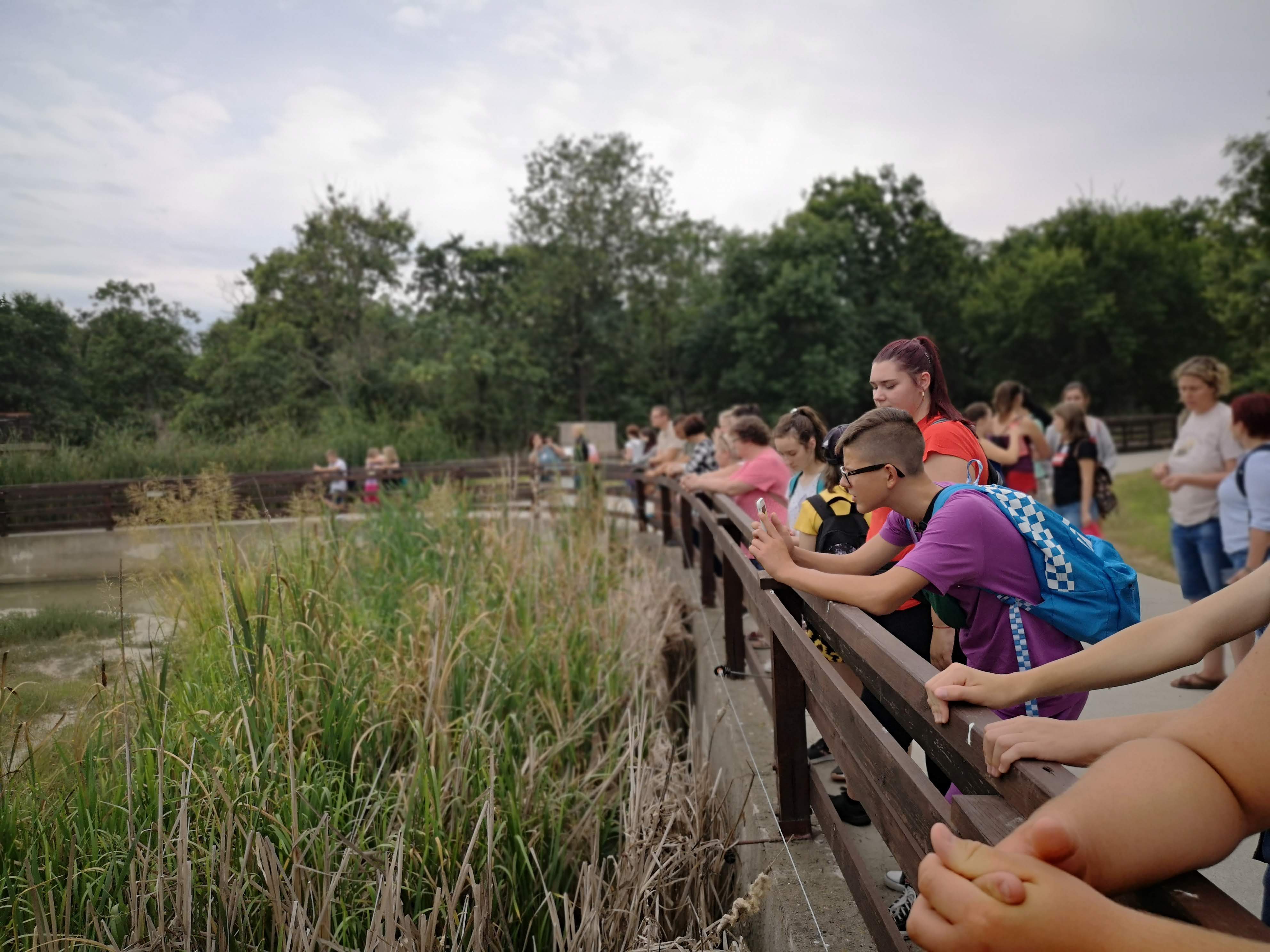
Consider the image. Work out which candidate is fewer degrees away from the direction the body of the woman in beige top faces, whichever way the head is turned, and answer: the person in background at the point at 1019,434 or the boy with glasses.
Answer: the boy with glasses

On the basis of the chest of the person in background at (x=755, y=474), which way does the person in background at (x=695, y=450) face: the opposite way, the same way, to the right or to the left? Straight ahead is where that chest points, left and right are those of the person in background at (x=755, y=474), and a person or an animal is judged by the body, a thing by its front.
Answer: the same way

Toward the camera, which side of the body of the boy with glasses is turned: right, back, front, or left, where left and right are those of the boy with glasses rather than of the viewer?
left

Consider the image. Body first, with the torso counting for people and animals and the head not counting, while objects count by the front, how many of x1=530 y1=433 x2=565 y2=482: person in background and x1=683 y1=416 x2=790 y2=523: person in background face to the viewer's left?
1

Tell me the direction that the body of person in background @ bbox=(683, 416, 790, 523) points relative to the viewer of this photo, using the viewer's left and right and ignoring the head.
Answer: facing to the left of the viewer

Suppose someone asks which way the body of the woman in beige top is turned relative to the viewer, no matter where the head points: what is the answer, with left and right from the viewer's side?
facing the viewer and to the left of the viewer

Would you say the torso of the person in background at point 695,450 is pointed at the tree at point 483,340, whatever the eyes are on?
no

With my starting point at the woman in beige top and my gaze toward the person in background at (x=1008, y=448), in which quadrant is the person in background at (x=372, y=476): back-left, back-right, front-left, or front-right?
front-left

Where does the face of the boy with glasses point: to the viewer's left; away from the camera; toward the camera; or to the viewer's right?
to the viewer's left

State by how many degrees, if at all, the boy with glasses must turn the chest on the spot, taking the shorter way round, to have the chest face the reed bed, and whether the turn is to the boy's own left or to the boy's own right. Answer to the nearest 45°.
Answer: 0° — they already face it

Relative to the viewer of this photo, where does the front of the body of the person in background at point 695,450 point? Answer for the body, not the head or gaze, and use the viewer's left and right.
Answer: facing to the left of the viewer

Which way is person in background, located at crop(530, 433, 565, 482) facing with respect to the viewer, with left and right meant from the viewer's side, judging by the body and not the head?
facing the viewer

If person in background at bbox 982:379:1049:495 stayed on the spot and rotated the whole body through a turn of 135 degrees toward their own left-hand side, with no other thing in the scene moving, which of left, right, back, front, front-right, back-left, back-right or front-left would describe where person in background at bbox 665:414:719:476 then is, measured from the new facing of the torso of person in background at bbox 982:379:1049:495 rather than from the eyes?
back
